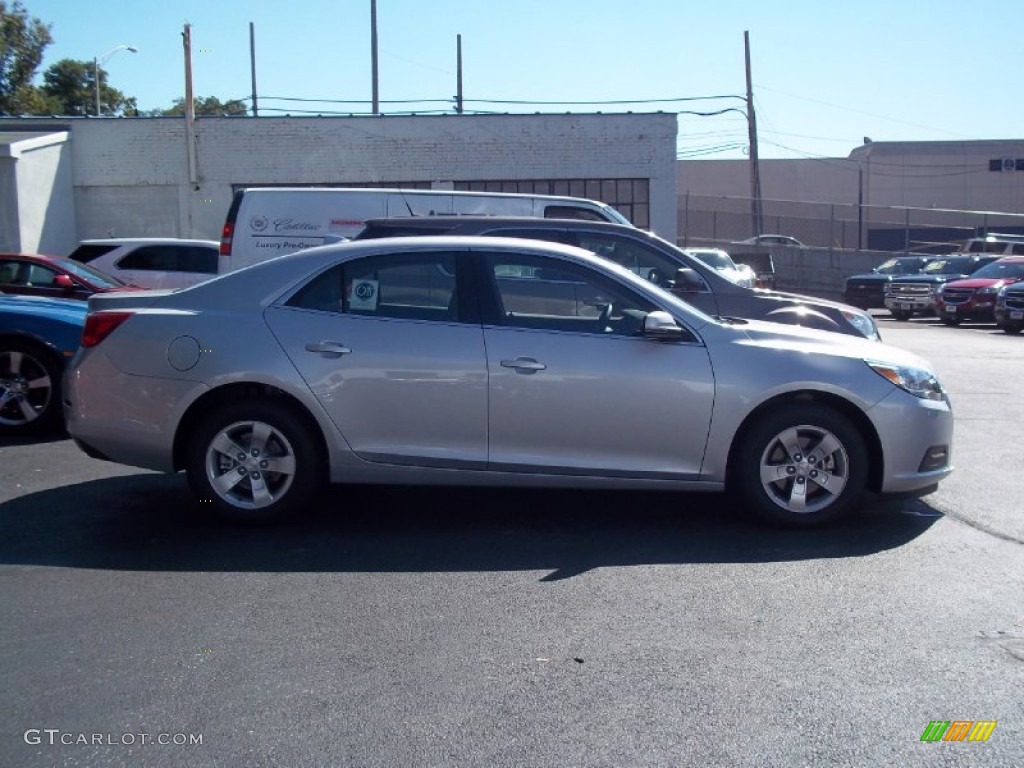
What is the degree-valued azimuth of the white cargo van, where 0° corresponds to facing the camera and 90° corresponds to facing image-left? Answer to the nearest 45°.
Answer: approximately 270°

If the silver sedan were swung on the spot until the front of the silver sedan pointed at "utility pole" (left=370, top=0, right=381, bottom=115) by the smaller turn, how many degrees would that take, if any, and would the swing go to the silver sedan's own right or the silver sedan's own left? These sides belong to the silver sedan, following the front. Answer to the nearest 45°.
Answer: approximately 90° to the silver sedan's own left

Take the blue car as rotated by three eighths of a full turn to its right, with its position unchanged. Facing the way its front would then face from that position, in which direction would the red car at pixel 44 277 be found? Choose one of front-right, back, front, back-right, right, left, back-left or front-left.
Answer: back-right

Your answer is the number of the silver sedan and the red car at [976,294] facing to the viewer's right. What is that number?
1

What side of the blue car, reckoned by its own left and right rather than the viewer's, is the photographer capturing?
right

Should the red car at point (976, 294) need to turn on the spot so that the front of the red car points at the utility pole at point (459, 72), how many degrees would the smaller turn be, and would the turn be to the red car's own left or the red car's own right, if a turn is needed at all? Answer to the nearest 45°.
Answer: approximately 90° to the red car's own right

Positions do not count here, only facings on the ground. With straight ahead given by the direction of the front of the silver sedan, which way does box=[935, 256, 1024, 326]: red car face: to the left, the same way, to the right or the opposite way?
the opposite way

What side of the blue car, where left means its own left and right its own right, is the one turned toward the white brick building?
left

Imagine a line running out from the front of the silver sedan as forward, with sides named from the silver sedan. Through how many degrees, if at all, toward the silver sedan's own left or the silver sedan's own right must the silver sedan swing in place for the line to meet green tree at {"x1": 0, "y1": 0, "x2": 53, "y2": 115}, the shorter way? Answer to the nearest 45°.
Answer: approximately 135° to the silver sedan's own left

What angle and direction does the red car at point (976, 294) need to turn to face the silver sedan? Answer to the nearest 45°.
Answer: approximately 45° to its left

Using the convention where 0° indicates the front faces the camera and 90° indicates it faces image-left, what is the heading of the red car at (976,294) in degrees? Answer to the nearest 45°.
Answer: approximately 45°

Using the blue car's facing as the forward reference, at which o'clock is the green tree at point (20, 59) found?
The green tree is roughly at 9 o'clock from the blue car.

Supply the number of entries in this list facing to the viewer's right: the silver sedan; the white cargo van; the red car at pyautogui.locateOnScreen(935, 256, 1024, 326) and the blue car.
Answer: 3

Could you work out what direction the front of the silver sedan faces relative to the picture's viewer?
facing to the right of the viewer

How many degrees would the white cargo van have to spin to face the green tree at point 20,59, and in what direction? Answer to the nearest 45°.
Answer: approximately 135° to its left

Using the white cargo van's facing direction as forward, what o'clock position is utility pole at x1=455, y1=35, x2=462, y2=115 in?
The utility pole is roughly at 9 o'clock from the white cargo van.
